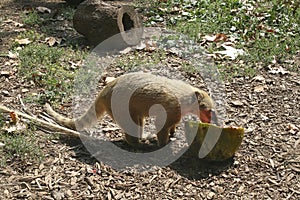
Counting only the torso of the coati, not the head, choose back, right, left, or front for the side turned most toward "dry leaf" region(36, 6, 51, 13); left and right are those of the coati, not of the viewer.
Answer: left

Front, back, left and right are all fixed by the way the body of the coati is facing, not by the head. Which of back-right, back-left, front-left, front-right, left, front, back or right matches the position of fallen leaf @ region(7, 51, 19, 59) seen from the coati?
back-left

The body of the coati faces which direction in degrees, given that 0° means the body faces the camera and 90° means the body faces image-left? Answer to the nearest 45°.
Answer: approximately 270°

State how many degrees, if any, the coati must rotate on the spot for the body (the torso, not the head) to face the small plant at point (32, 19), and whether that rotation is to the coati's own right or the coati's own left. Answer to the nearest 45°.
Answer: approximately 135° to the coati's own left

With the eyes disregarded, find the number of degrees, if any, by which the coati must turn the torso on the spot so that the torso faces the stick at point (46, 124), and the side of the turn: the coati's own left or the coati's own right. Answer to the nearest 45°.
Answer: approximately 180°

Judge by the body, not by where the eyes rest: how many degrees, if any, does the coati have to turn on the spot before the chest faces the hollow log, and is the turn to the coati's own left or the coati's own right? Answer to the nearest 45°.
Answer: approximately 90° to the coati's own left

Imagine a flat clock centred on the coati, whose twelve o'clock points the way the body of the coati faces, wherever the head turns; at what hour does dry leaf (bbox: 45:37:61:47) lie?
The dry leaf is roughly at 8 o'clock from the coati.

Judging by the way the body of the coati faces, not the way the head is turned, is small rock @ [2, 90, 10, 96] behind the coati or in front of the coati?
behind

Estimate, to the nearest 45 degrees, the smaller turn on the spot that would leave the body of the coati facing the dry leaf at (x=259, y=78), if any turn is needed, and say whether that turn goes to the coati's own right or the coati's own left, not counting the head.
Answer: approximately 45° to the coati's own left

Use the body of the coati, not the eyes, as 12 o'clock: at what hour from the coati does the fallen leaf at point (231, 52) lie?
The fallen leaf is roughly at 10 o'clock from the coati.

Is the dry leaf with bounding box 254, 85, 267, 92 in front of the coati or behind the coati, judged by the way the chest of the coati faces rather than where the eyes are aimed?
in front

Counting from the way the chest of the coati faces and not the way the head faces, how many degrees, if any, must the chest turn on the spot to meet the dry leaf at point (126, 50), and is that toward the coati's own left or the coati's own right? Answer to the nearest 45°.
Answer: approximately 90° to the coati's own left
